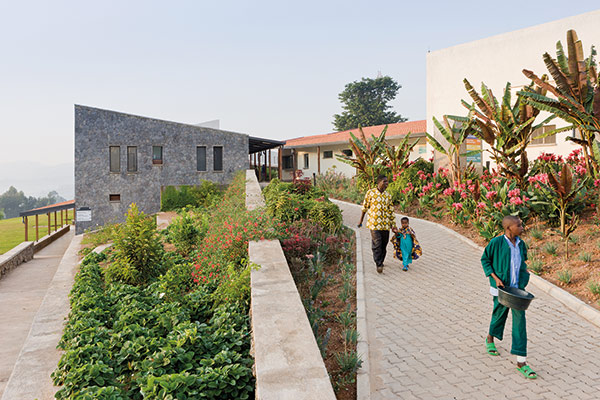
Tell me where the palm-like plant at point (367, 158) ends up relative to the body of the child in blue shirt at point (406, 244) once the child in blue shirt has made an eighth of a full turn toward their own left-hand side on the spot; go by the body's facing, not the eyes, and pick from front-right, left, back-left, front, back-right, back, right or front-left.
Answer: back-left

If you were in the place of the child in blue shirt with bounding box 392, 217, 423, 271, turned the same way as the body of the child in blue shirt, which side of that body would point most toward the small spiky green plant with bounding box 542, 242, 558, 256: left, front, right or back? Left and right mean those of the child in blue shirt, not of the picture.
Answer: left

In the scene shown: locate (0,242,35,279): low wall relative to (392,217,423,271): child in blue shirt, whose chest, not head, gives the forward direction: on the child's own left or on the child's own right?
on the child's own right

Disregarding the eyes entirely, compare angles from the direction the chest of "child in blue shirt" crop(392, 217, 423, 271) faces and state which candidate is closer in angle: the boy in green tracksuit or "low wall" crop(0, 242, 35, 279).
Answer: the boy in green tracksuit

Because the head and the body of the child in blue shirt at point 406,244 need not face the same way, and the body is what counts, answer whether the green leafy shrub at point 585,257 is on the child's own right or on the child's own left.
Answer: on the child's own left

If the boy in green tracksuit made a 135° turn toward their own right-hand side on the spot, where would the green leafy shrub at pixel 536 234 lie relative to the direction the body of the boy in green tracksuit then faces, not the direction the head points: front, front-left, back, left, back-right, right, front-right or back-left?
right

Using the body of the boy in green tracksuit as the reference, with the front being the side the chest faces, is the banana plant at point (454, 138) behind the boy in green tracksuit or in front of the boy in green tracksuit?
behind

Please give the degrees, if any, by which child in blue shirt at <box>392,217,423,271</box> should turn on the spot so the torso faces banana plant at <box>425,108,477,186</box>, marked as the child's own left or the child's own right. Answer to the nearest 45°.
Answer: approximately 180°

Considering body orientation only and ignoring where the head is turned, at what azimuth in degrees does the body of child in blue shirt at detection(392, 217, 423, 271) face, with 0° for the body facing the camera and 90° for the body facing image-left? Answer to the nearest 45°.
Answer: approximately 0°

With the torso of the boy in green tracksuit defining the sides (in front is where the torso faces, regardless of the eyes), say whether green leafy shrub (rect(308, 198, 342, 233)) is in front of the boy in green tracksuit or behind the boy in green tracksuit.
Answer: behind

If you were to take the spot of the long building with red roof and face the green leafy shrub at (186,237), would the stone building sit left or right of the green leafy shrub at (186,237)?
right

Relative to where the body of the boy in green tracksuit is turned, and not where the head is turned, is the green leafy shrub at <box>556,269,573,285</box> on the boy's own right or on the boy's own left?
on the boy's own left

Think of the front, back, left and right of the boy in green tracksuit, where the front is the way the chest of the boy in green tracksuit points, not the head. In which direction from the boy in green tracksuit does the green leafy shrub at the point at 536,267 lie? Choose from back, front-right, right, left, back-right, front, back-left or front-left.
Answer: back-left
